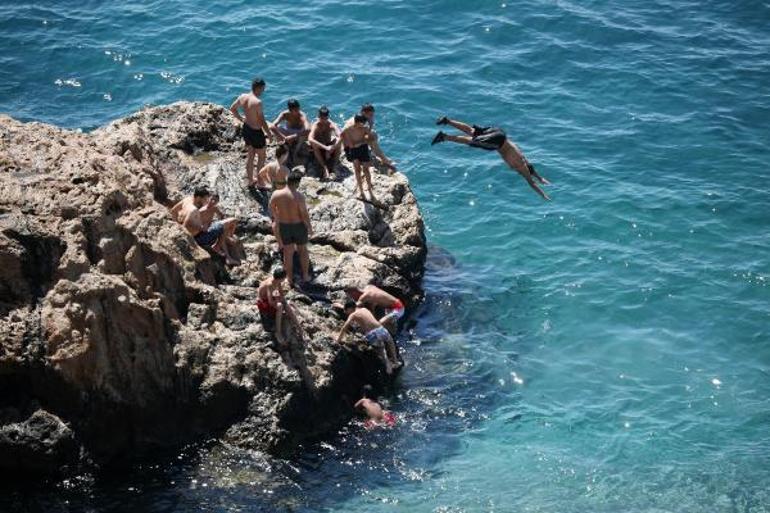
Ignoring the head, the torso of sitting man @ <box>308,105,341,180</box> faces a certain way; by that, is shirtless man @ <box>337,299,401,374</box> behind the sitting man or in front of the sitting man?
in front

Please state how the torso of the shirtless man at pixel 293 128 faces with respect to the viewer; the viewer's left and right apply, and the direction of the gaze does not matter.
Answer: facing the viewer

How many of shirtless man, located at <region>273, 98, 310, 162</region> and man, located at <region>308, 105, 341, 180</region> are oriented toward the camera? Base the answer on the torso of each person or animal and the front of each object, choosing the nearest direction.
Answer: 2

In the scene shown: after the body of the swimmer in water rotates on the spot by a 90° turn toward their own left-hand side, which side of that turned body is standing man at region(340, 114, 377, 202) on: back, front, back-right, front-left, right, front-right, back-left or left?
back-right

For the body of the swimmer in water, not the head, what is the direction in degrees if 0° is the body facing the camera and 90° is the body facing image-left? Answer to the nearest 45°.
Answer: approximately 135°

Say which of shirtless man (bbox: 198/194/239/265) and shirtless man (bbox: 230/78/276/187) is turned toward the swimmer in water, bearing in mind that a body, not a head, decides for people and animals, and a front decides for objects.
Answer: shirtless man (bbox: 198/194/239/265)

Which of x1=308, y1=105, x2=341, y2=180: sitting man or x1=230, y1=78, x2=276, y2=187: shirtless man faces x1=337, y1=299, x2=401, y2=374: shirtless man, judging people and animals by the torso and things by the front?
the sitting man

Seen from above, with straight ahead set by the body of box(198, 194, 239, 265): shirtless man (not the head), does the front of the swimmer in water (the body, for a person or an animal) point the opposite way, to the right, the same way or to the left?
the opposite way

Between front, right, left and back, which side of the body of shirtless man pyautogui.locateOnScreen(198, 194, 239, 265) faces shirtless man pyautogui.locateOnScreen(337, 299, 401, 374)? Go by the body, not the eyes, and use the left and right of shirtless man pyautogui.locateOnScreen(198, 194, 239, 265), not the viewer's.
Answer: front
